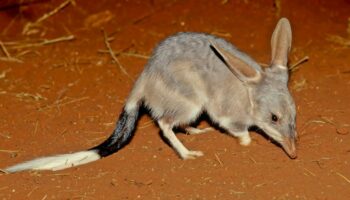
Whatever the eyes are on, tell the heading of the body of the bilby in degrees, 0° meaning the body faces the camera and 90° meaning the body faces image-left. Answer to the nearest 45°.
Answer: approximately 270°
